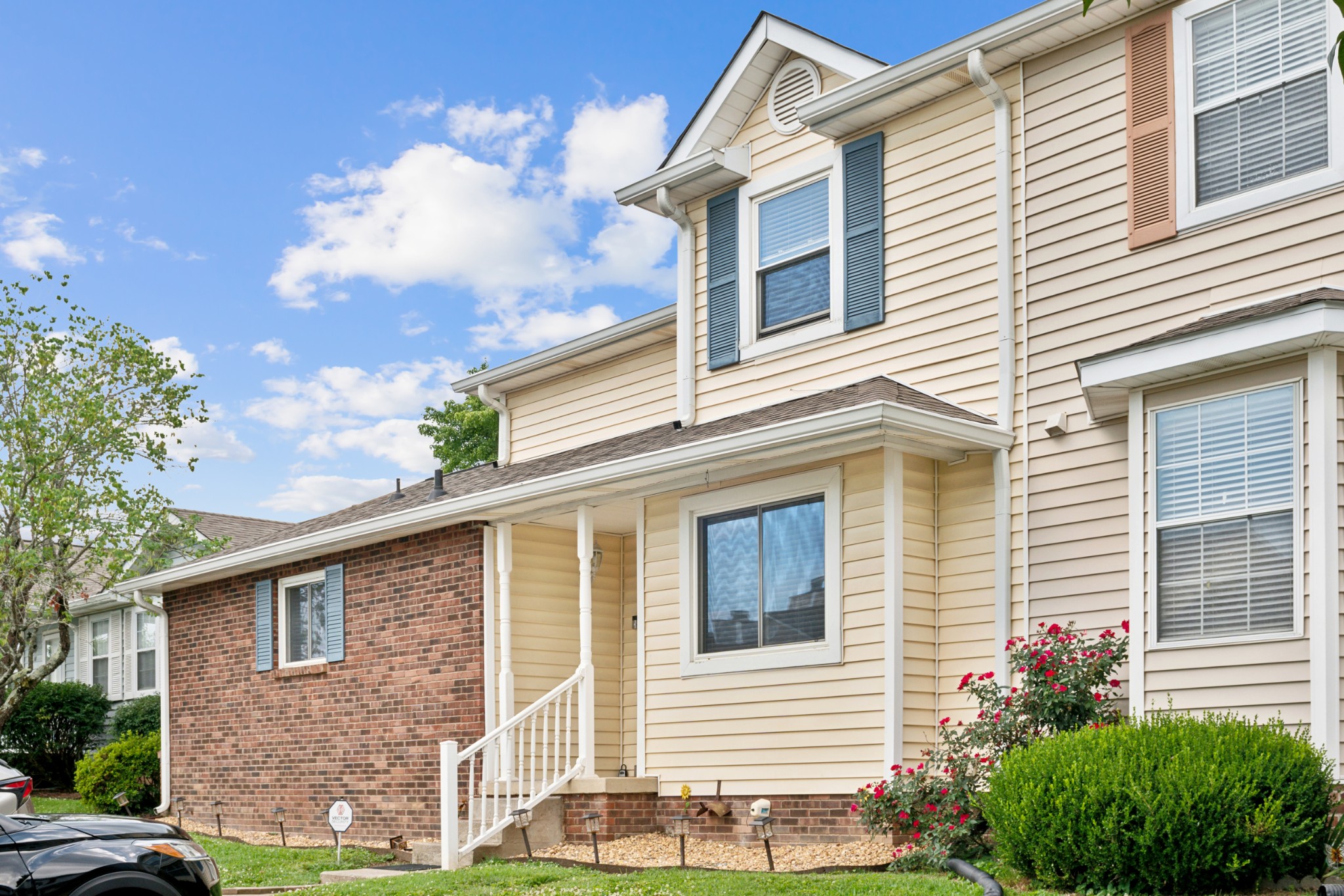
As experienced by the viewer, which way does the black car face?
facing to the right of the viewer

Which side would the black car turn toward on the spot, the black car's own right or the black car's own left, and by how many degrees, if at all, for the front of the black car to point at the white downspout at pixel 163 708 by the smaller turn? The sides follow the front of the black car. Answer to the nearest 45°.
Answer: approximately 90° to the black car's own left

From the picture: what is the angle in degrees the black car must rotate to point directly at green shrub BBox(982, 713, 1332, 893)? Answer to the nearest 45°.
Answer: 0° — it already faces it

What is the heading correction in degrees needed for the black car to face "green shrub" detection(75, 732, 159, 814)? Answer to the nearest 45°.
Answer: approximately 90° to its left

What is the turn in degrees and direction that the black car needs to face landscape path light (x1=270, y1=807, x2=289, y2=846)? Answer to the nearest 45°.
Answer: approximately 90° to its left

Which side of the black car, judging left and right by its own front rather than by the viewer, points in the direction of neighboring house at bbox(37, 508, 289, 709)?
left

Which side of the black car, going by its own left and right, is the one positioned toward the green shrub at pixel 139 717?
left
